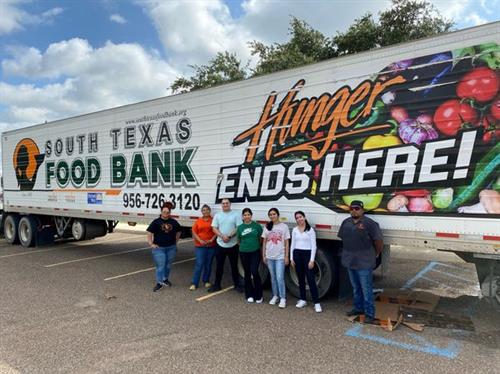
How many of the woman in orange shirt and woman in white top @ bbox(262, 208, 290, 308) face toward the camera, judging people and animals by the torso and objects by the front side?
2

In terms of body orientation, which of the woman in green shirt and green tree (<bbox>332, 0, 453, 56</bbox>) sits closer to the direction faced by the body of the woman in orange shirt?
the woman in green shirt

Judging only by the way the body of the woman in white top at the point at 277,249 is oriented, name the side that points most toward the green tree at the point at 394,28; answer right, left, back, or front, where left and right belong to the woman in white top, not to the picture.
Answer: back

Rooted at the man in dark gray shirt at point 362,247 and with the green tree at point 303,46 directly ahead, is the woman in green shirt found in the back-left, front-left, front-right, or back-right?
front-left

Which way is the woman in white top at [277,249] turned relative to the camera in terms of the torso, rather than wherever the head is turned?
toward the camera

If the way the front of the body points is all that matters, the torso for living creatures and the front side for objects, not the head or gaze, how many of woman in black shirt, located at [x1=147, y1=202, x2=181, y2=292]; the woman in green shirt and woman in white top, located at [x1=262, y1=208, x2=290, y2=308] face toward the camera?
3

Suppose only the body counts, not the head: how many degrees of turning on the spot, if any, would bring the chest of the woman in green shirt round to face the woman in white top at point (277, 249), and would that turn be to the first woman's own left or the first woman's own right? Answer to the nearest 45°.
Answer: approximately 45° to the first woman's own left

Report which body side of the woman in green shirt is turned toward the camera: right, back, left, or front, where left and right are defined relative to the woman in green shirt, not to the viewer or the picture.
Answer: front

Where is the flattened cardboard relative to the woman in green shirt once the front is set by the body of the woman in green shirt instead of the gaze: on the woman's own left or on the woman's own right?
on the woman's own left

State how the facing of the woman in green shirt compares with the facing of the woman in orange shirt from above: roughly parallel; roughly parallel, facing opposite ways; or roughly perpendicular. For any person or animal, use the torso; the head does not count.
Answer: roughly parallel

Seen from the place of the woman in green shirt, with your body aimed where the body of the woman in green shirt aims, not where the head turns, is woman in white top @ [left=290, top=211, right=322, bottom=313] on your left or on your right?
on your left
